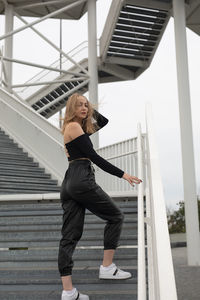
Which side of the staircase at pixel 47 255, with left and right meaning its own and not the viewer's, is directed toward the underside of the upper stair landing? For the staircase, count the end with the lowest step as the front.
back

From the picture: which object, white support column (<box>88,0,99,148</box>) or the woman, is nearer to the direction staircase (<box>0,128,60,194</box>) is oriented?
the woman

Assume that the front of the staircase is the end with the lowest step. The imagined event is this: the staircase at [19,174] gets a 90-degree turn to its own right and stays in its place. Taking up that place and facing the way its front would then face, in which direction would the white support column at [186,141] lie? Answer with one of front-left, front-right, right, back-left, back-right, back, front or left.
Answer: back

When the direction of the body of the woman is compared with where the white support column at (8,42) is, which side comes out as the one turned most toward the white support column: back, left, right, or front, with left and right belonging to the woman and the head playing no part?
left

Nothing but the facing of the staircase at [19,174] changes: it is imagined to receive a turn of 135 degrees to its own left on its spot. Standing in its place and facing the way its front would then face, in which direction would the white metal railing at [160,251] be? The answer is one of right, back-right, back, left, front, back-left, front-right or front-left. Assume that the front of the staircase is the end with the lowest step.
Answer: back-right

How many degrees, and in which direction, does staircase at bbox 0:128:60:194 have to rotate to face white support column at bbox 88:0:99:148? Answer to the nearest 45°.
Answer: approximately 135° to its left

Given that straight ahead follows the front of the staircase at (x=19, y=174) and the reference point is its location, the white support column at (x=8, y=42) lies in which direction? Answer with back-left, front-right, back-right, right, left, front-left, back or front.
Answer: back

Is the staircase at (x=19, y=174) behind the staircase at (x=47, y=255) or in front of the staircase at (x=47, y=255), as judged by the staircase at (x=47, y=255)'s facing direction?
behind

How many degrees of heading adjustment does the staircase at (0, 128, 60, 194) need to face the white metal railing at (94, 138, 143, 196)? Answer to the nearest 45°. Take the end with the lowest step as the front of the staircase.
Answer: approximately 90° to its left

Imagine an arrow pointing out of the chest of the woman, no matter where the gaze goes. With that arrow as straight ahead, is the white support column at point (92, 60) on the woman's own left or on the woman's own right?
on the woman's own left

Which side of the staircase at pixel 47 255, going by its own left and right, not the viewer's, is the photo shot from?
front

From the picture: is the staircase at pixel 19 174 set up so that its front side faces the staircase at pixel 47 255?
yes
